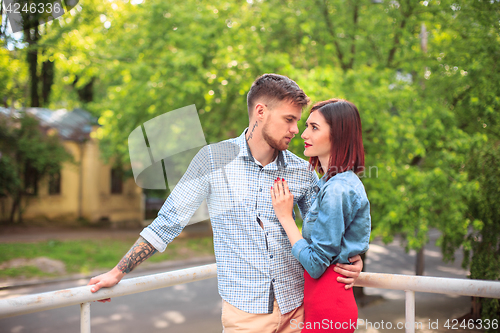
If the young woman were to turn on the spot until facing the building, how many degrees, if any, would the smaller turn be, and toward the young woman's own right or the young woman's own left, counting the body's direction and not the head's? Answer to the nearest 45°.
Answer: approximately 45° to the young woman's own right

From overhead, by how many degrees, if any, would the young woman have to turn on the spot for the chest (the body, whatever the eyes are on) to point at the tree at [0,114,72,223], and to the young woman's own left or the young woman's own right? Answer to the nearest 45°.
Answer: approximately 45° to the young woman's own right

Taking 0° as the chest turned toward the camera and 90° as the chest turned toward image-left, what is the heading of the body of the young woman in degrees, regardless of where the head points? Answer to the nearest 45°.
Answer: approximately 90°
